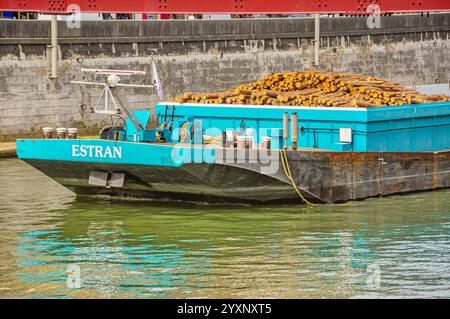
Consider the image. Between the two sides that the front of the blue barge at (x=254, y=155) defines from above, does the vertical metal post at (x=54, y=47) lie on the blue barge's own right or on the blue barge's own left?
on the blue barge's own right

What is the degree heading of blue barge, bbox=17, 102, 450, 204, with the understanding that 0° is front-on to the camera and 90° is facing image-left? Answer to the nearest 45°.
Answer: approximately 45°
